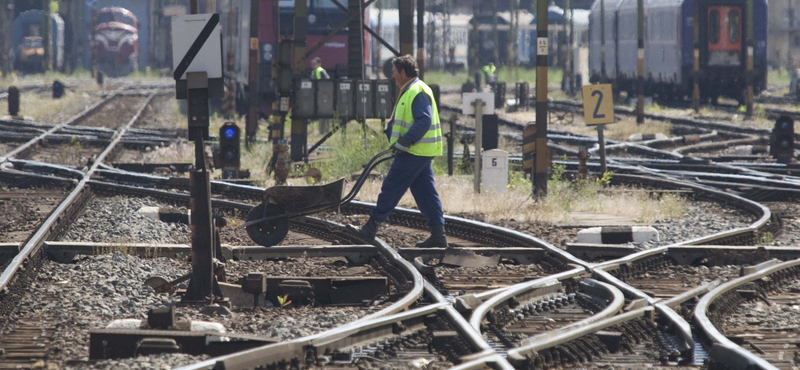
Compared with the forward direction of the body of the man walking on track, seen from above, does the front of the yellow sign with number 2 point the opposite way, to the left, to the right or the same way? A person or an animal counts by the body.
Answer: to the left

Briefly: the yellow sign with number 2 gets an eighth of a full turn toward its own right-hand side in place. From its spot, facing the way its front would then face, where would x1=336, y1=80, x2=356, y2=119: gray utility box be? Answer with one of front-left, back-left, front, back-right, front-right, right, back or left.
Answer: right

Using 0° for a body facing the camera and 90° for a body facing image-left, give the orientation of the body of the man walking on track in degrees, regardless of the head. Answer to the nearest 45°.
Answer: approximately 90°

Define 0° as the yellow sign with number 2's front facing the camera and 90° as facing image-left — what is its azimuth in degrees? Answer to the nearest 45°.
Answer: approximately 0°

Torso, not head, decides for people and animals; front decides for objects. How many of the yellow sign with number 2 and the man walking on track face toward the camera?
1

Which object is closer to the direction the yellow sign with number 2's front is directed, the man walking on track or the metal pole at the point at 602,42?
the man walking on track

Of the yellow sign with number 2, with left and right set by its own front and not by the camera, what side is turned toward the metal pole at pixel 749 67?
back

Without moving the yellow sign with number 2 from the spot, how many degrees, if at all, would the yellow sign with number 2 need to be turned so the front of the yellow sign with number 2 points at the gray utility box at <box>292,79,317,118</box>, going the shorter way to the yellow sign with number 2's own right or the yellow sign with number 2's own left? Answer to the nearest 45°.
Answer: approximately 135° to the yellow sign with number 2's own right

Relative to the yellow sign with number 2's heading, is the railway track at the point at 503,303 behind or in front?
in front

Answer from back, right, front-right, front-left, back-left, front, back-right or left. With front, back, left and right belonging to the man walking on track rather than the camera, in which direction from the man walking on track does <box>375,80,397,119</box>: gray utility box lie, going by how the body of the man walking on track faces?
right

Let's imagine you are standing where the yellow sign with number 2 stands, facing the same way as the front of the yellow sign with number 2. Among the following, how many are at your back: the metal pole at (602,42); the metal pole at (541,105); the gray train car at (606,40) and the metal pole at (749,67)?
3
